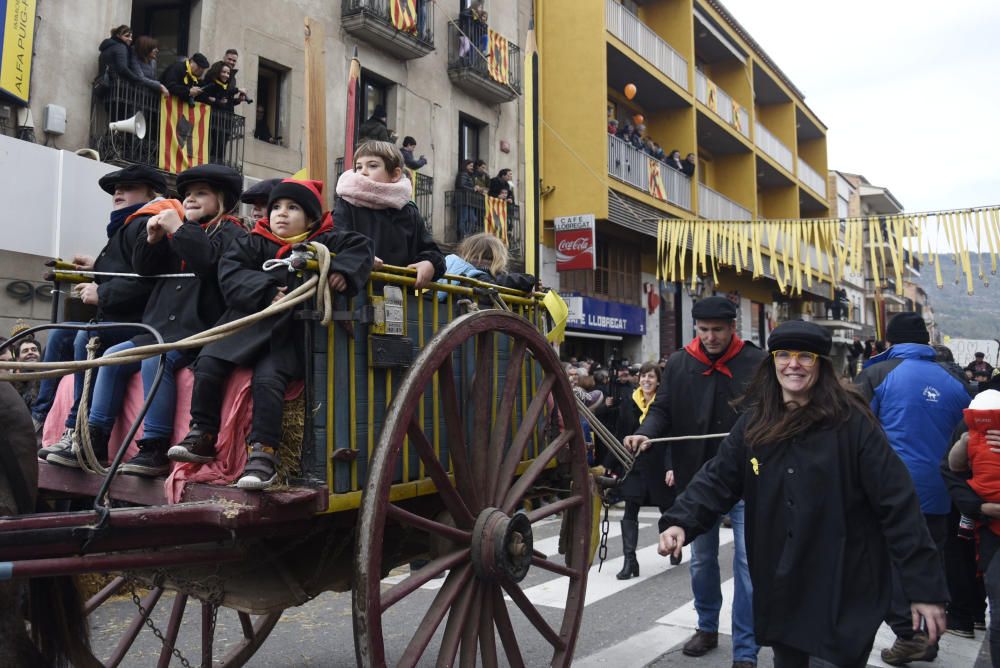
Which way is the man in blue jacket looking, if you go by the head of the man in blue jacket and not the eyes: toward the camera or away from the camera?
away from the camera

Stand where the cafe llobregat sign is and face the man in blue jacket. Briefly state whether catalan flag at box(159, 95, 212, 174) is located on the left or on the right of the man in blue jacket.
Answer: right

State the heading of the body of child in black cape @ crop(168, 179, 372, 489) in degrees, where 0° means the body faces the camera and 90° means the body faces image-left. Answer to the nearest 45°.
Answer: approximately 45°

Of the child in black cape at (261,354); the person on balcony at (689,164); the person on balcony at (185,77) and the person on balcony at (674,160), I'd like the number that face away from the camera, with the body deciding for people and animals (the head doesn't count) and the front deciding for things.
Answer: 0

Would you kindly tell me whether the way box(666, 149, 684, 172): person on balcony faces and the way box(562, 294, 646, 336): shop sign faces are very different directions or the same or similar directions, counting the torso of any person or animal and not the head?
same or similar directions

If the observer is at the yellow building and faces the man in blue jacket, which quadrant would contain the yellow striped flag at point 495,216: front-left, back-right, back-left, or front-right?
front-right
